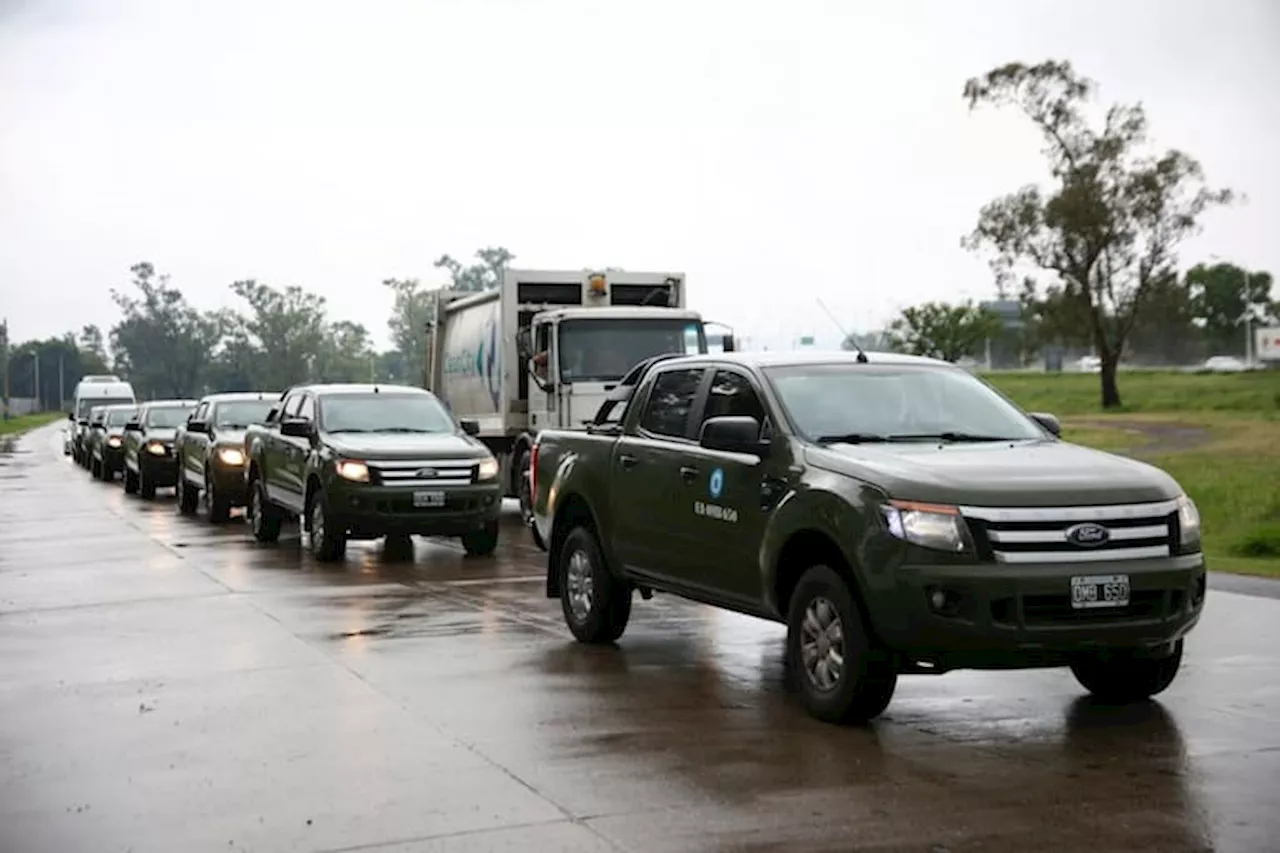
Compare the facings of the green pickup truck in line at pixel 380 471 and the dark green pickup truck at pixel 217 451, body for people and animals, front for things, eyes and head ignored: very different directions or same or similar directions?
same or similar directions

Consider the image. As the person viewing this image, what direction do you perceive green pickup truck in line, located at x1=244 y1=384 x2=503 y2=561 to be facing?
facing the viewer and to the right of the viewer

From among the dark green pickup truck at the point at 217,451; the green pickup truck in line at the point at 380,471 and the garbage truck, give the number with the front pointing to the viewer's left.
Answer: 0

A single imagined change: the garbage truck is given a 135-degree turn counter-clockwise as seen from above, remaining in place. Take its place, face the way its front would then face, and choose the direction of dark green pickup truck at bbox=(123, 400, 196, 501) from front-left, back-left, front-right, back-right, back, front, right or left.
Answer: front-left

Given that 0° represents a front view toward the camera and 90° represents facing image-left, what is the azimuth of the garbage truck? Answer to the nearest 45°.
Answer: approximately 315°

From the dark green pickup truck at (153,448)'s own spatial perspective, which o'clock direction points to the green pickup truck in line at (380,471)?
The green pickup truck in line is roughly at 1 o'clock from the dark green pickup truck.

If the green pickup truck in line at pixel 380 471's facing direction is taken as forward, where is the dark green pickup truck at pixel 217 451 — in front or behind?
behind

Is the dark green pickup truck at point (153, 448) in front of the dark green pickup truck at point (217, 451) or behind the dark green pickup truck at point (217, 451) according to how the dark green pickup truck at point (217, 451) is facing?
behind

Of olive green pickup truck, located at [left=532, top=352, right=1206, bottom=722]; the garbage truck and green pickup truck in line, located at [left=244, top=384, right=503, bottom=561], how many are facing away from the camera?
0

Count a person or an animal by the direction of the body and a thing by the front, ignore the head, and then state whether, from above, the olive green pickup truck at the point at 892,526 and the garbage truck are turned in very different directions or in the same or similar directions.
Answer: same or similar directions

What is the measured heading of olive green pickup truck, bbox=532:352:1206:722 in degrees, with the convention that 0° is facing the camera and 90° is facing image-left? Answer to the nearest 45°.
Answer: approximately 315°

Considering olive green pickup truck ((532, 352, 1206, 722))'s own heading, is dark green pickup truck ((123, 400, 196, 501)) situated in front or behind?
behind

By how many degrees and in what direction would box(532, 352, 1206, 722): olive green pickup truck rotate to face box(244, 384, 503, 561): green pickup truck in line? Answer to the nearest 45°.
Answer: approximately 180°

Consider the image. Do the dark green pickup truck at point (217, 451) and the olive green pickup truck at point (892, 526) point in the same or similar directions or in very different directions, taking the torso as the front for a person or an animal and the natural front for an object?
same or similar directions

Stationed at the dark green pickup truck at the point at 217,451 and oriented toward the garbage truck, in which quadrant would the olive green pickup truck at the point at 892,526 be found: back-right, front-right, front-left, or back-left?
front-right

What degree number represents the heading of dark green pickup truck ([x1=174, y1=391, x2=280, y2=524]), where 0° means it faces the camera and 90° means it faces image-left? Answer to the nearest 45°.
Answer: approximately 315°

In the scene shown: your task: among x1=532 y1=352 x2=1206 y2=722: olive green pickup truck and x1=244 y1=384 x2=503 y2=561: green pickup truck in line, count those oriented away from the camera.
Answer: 0
